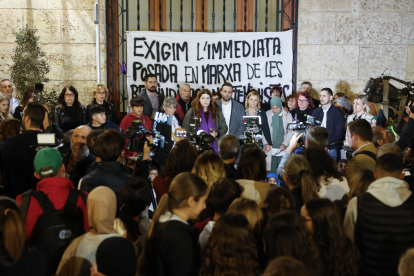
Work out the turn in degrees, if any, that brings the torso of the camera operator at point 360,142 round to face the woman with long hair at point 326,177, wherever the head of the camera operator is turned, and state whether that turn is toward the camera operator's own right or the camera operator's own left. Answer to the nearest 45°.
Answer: approximately 135° to the camera operator's own left

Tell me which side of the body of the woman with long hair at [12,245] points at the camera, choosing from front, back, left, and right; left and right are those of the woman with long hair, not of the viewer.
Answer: back

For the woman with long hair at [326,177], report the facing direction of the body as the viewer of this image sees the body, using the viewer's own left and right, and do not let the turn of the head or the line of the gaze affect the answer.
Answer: facing away from the viewer

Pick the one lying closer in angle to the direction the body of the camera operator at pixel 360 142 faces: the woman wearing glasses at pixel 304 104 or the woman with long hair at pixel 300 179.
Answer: the woman wearing glasses

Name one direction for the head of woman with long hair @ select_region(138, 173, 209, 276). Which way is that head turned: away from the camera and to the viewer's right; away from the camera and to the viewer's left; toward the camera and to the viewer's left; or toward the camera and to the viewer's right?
away from the camera and to the viewer's right

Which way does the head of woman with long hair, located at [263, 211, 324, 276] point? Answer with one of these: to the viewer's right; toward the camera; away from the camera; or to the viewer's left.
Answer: away from the camera

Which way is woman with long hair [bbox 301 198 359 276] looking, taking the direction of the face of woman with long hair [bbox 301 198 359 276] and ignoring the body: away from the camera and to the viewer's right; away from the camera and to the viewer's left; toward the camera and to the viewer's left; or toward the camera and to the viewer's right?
away from the camera and to the viewer's left

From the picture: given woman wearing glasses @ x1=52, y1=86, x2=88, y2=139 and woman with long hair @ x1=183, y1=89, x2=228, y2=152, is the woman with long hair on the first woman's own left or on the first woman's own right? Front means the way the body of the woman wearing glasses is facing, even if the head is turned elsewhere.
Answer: on the first woman's own left

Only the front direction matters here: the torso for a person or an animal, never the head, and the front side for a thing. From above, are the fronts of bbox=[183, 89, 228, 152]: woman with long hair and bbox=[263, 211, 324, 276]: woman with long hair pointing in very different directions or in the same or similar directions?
very different directions

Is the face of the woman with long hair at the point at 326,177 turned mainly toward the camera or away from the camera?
away from the camera

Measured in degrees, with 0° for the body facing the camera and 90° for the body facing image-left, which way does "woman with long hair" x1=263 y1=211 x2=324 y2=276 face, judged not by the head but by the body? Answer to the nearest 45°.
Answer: approximately 180°

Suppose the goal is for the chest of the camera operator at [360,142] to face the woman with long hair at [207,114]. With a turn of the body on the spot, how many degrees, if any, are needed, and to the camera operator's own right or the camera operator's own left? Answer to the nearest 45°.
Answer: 0° — they already face them
